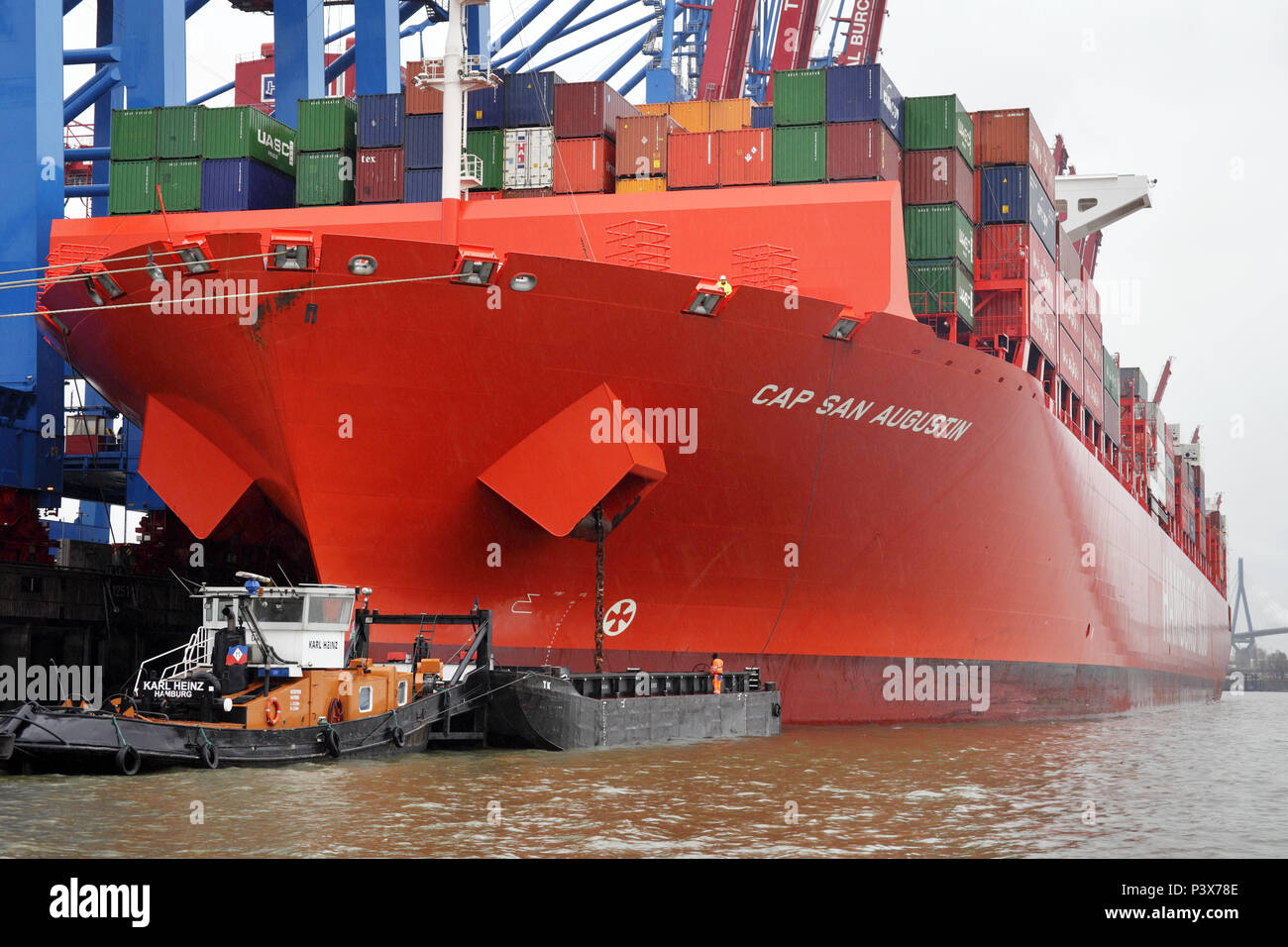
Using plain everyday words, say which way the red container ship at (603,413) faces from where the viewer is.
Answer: facing the viewer and to the left of the viewer

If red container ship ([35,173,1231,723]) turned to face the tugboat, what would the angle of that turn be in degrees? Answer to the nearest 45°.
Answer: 0° — it already faces it
